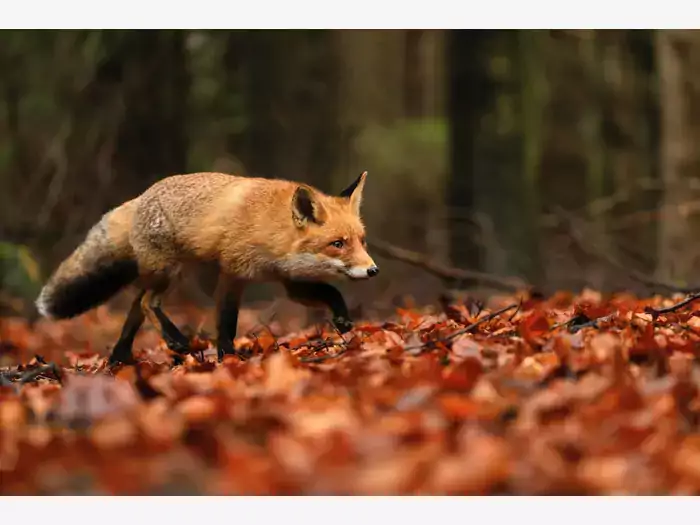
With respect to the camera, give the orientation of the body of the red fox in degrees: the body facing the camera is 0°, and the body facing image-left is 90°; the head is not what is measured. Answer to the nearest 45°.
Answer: approximately 270°

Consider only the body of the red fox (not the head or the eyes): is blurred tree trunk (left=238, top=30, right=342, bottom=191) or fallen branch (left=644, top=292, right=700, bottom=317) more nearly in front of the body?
the fallen branch

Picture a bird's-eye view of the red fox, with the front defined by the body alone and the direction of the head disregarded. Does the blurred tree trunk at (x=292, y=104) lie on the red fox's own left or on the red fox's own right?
on the red fox's own left

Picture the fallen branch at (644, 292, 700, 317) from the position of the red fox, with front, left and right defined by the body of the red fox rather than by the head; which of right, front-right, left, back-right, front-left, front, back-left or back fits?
front-right

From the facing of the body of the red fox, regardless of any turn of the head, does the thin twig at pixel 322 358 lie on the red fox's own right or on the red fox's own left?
on the red fox's own right

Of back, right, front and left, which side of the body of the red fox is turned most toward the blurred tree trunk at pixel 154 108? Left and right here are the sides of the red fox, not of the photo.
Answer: left

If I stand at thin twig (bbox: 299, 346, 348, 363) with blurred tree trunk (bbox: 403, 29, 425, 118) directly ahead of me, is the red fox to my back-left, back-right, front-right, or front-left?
front-left

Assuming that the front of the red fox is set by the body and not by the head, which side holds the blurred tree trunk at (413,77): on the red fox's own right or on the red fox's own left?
on the red fox's own left

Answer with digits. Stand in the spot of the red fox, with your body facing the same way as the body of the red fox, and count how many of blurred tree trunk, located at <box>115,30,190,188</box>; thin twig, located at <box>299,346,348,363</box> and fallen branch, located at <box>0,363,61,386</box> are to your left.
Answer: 1

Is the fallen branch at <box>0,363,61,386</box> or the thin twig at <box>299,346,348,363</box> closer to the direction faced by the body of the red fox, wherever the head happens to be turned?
the thin twig

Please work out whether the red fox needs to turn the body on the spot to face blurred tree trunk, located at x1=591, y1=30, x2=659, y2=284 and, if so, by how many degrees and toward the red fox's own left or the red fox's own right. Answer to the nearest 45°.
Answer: approximately 45° to the red fox's own left

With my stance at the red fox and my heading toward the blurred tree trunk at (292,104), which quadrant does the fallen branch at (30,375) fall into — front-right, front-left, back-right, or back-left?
back-left

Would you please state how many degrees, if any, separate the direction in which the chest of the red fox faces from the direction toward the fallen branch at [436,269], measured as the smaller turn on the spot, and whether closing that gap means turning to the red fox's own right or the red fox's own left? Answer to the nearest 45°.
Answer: approximately 45° to the red fox's own left

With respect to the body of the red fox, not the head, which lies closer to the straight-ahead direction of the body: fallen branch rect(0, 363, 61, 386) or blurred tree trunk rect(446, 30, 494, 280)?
the blurred tree trunk
